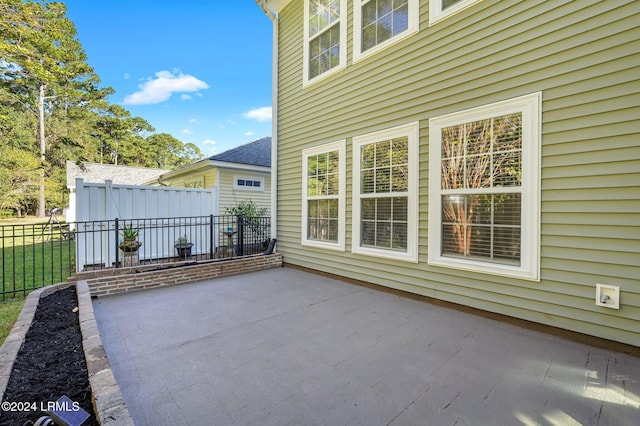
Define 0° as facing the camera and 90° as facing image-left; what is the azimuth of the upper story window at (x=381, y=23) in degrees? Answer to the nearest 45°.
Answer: approximately 45°

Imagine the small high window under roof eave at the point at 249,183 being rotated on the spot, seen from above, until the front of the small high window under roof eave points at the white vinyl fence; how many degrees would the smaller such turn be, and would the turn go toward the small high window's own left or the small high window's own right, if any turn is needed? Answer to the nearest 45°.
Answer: approximately 45° to the small high window's own right

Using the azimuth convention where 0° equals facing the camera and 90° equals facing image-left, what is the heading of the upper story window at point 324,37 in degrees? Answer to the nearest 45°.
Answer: approximately 45°

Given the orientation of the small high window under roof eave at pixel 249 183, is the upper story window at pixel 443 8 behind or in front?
in front

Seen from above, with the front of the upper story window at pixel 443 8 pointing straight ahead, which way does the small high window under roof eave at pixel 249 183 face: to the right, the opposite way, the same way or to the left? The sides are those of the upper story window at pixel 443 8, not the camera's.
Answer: to the left

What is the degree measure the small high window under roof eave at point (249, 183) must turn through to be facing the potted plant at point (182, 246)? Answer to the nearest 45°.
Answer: approximately 45° to its right
